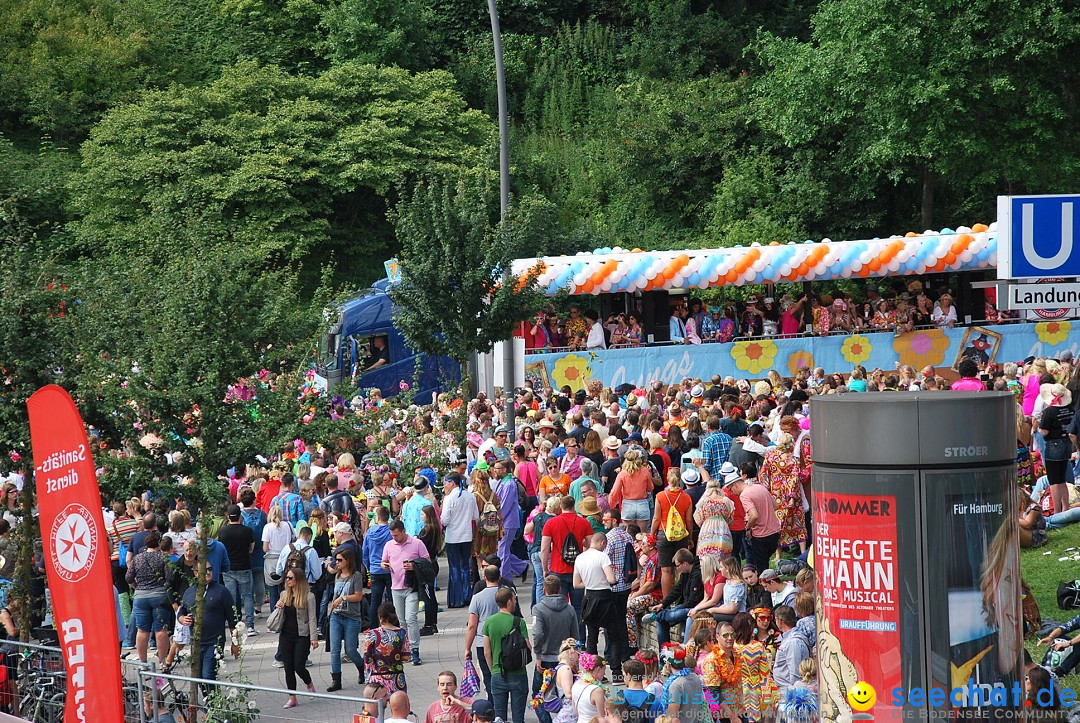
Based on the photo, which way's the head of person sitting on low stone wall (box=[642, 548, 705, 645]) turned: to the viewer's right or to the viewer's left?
to the viewer's left

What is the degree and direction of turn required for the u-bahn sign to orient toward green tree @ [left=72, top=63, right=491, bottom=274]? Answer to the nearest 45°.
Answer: approximately 135° to its right

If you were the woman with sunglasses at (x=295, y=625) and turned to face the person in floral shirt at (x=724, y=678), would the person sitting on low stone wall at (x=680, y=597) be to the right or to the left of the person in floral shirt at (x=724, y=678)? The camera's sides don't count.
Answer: left

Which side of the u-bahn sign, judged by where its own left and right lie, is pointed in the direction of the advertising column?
front

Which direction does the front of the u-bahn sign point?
toward the camera

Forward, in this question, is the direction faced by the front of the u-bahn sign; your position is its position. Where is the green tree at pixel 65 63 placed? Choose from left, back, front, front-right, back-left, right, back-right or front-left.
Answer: back-right

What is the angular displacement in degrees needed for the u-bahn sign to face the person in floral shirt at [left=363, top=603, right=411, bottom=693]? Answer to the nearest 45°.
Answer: approximately 90° to its right

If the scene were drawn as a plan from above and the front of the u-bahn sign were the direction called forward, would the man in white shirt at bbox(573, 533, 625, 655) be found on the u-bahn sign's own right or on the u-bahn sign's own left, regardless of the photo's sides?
on the u-bahn sign's own right

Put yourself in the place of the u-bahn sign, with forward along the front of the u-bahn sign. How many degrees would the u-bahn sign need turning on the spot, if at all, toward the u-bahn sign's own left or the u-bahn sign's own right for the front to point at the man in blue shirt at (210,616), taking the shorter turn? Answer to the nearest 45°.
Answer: approximately 90° to the u-bahn sign's own right

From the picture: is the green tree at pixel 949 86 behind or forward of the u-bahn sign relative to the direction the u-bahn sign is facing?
behind
